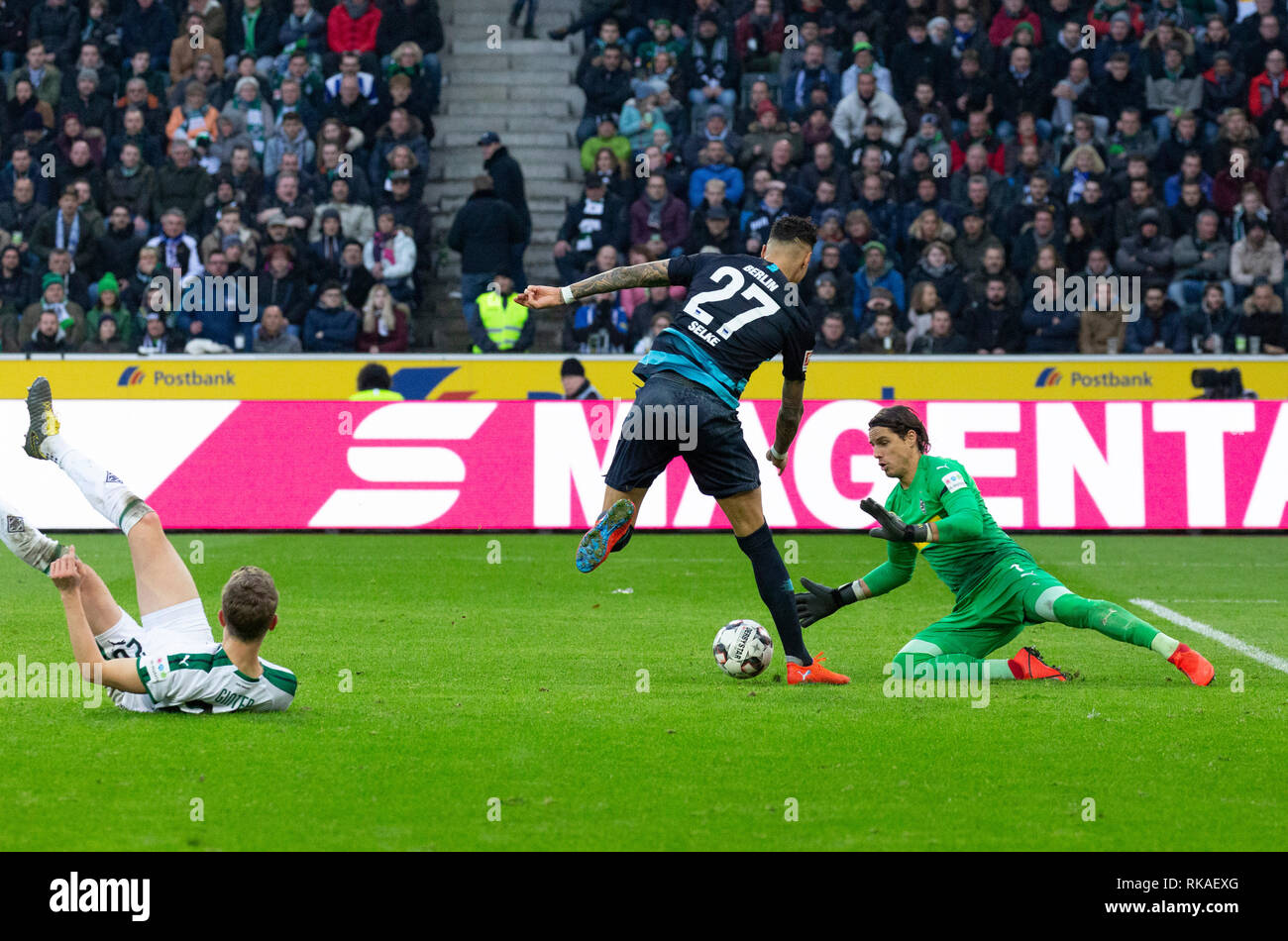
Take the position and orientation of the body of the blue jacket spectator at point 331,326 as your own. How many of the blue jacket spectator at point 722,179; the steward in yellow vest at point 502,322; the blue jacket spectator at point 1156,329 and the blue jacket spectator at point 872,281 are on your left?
4

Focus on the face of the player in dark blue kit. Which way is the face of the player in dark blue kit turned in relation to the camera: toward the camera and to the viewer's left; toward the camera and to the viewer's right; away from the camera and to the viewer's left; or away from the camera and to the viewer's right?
away from the camera and to the viewer's right

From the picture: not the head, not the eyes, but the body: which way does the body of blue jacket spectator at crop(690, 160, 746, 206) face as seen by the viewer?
toward the camera

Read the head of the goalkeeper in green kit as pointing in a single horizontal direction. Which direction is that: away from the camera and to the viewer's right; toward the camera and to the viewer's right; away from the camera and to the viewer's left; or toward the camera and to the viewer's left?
toward the camera and to the viewer's left

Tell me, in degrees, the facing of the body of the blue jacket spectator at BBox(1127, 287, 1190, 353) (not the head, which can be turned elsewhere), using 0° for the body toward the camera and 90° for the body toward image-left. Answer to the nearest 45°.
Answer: approximately 0°

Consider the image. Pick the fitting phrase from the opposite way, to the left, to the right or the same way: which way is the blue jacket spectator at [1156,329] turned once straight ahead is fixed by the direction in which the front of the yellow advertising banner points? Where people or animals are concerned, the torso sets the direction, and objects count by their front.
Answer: the same way

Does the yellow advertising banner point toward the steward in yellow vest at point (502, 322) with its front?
no

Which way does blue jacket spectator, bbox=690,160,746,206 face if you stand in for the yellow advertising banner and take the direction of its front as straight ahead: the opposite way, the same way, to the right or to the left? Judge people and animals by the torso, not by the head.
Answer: the same way

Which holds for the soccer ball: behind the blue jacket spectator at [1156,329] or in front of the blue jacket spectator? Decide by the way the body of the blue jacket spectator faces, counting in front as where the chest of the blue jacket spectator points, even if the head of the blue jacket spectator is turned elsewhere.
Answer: in front

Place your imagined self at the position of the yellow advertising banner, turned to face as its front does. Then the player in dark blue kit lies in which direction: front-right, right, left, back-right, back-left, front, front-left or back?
front

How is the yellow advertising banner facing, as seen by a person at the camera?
facing the viewer

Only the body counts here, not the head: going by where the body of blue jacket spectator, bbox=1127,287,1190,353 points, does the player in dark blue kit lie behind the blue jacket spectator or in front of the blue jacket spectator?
in front

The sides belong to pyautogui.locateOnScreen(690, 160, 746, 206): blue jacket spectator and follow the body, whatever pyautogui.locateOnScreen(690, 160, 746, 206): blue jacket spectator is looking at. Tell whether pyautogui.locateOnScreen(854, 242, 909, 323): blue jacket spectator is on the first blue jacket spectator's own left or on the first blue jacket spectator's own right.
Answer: on the first blue jacket spectator's own left
